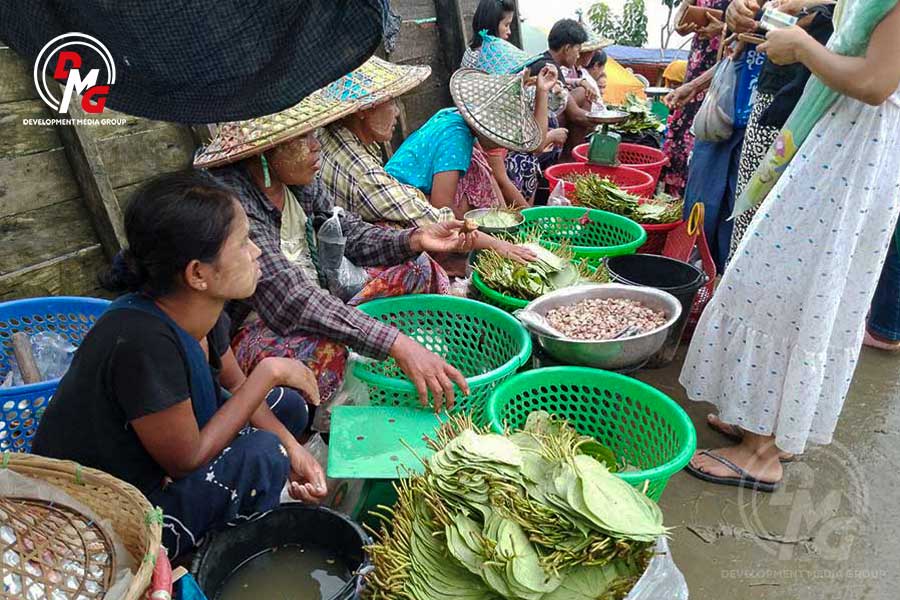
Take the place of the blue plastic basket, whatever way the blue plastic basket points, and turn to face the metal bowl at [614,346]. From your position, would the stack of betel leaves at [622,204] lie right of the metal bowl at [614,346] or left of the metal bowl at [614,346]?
left

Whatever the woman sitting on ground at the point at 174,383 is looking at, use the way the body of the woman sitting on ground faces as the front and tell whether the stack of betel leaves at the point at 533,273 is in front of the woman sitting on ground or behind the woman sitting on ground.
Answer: in front

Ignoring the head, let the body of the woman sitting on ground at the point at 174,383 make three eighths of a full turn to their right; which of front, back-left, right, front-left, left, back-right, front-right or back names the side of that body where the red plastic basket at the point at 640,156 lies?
back

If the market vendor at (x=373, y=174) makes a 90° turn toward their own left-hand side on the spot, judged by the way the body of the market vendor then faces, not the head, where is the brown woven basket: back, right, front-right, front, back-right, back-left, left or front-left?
back

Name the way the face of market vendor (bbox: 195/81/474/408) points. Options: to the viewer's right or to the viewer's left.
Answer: to the viewer's right

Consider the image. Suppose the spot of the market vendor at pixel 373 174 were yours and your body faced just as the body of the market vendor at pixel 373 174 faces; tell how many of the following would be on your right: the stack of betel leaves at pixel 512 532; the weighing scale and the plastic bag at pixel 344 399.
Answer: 2

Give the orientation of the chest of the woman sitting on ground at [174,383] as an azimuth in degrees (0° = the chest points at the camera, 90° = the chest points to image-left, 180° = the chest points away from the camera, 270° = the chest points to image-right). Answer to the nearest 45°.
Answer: approximately 270°

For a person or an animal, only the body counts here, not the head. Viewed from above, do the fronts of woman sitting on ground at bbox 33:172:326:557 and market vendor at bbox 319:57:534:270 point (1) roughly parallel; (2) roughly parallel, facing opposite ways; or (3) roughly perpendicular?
roughly parallel

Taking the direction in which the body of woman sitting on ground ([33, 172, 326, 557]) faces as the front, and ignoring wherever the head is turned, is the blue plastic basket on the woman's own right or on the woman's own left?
on the woman's own left

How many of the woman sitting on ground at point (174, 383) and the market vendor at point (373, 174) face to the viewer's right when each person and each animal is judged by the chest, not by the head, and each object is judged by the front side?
2

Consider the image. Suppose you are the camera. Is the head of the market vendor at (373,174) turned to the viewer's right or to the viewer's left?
to the viewer's right

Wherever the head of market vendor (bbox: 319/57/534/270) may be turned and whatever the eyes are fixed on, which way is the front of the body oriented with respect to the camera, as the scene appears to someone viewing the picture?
to the viewer's right

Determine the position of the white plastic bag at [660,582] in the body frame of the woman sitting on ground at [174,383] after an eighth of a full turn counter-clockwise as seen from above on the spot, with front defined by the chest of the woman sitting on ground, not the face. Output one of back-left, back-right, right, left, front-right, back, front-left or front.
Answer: right

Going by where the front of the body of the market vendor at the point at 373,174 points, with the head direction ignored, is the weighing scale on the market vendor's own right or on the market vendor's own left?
on the market vendor's own left

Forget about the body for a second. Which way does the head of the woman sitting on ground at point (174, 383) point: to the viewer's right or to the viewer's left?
to the viewer's right
